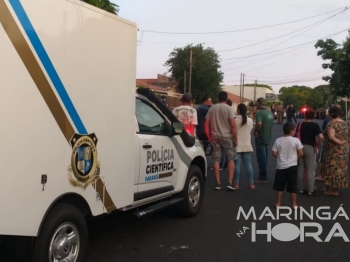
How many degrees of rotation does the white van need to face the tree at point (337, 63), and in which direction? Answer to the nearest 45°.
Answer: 0° — it already faces it

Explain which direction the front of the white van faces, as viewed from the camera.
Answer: facing away from the viewer and to the right of the viewer

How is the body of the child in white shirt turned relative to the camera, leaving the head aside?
away from the camera
